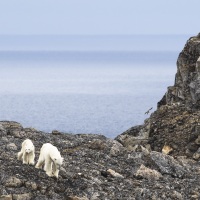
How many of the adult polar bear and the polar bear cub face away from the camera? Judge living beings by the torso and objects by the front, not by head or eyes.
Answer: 0
